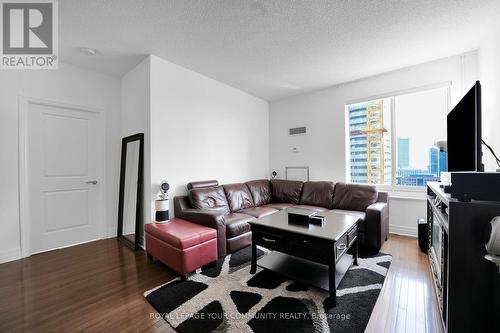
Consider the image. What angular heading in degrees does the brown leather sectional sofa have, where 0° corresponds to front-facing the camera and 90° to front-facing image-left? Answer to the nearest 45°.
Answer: approximately 0°

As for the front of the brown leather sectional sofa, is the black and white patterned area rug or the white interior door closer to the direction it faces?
the black and white patterned area rug

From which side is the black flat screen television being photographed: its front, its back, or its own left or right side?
left

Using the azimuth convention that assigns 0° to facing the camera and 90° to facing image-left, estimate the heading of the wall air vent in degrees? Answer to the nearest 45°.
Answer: approximately 45°

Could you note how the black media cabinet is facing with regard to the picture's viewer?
facing to the left of the viewer

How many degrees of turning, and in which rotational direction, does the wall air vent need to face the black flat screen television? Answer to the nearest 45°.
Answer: approximately 90° to its left

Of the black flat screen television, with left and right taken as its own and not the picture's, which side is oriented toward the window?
right

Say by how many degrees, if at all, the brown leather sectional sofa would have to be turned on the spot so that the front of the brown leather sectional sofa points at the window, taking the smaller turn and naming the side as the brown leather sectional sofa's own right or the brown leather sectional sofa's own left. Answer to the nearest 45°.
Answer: approximately 90° to the brown leather sectional sofa's own left

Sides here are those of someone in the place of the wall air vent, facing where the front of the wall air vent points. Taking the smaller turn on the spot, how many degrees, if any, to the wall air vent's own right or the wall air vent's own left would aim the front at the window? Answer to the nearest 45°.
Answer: approximately 135° to the wall air vent's own left

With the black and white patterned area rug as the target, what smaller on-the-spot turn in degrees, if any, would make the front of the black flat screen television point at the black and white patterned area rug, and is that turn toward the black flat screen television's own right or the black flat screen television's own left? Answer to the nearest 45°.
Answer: approximately 45° to the black flat screen television's own left
